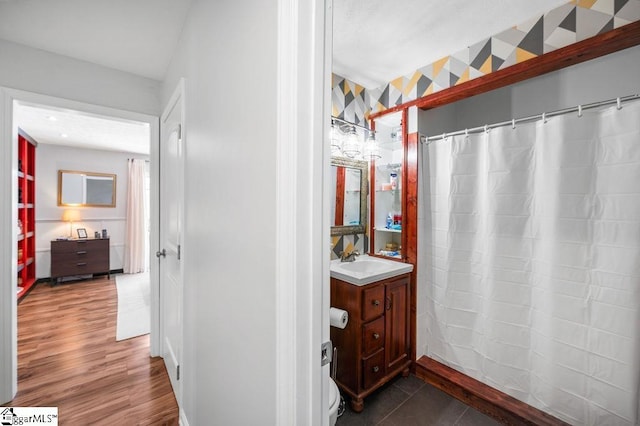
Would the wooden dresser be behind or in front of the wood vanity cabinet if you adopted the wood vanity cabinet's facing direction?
behind

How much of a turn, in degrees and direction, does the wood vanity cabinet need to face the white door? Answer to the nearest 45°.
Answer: approximately 135° to its right

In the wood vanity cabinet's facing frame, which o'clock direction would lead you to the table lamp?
The table lamp is roughly at 5 o'clock from the wood vanity cabinet.

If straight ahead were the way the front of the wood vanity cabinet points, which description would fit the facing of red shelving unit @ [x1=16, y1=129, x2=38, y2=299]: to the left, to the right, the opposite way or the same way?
to the left

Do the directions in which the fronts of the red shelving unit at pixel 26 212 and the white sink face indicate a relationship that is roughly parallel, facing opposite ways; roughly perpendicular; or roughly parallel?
roughly perpendicular

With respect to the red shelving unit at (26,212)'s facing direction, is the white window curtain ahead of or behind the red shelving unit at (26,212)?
ahead

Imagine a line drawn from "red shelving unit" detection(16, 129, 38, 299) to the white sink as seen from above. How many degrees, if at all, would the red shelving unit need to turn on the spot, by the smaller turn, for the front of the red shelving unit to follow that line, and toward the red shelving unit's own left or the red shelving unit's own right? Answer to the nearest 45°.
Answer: approximately 90° to the red shelving unit's own right

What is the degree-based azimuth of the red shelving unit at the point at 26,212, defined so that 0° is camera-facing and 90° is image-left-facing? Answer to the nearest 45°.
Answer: approximately 270°
